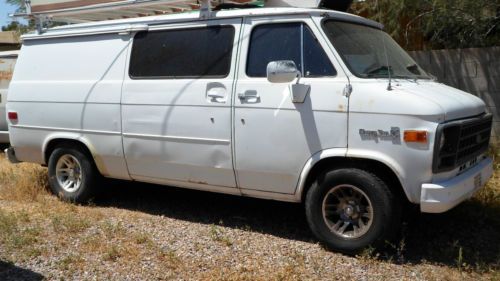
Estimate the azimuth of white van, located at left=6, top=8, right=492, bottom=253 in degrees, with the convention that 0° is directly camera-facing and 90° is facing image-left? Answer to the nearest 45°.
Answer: approximately 315°

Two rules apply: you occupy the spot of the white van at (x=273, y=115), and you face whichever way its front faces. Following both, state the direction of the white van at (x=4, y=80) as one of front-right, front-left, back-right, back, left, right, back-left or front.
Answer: back
